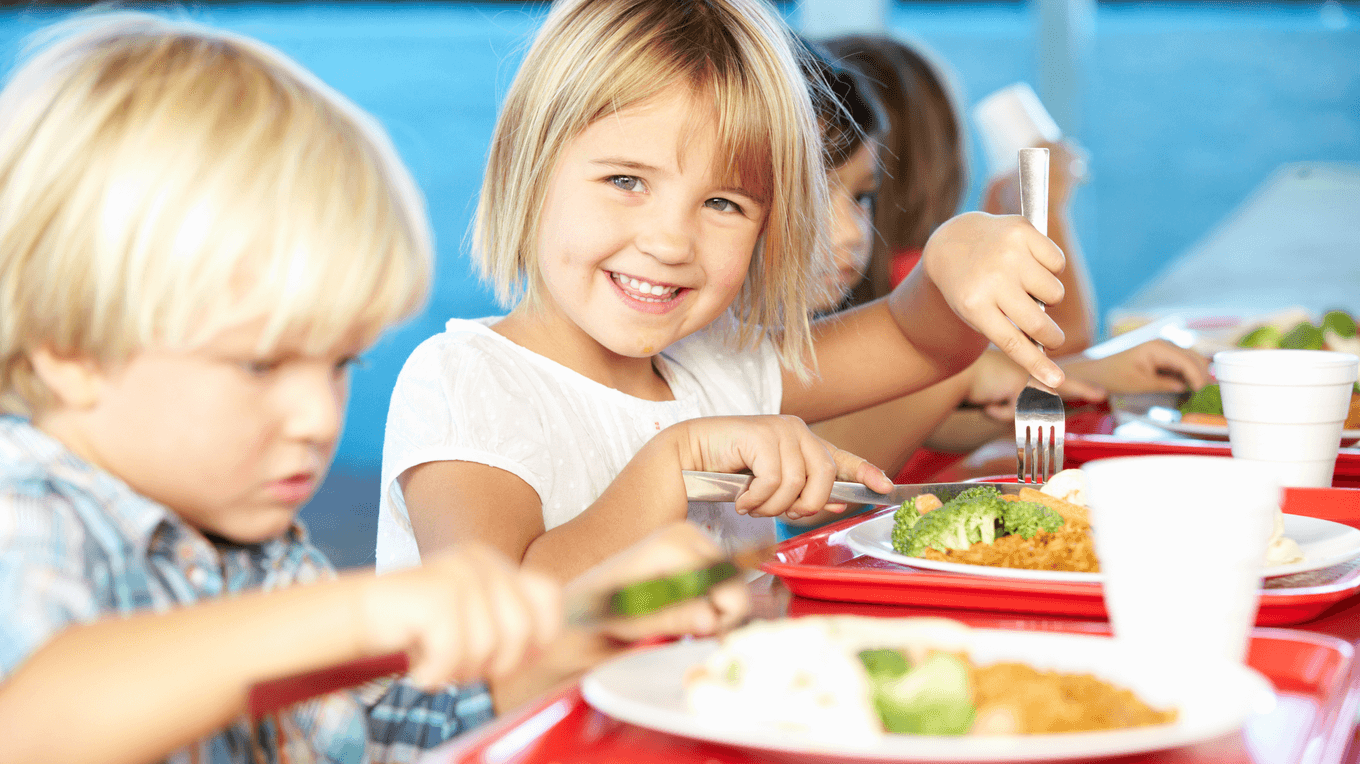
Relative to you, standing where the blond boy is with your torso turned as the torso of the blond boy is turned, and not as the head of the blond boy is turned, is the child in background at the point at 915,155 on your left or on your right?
on your left

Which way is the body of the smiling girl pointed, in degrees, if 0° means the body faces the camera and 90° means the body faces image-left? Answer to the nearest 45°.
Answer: approximately 315°

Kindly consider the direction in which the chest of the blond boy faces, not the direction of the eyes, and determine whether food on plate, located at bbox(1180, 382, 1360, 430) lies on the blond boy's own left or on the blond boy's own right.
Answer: on the blond boy's own left
